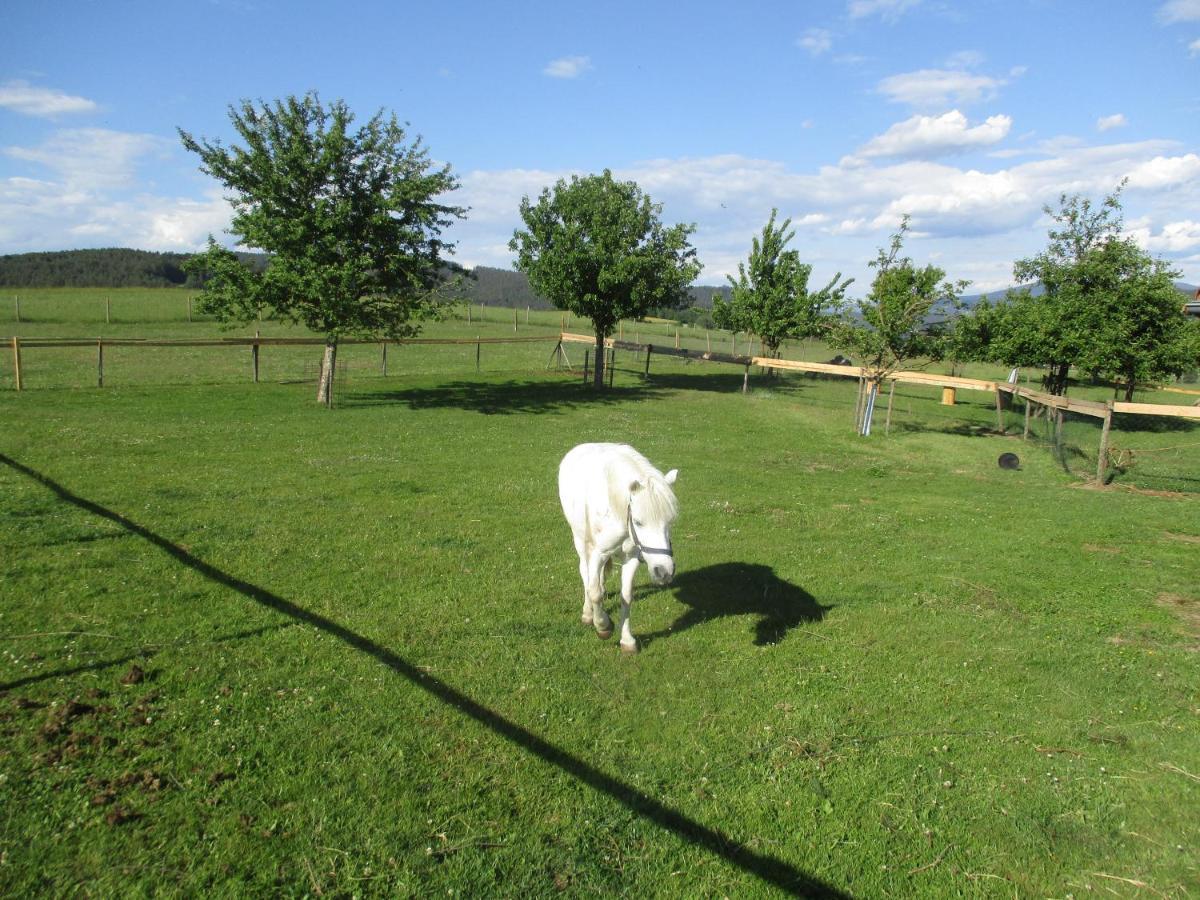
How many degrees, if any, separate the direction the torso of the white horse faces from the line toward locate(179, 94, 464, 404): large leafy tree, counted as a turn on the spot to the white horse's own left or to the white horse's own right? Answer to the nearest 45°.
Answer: approximately 180°

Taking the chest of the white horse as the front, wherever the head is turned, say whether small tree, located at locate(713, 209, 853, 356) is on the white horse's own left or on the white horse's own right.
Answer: on the white horse's own left

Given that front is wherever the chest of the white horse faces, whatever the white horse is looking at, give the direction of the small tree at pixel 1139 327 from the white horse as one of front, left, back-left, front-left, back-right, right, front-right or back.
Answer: left

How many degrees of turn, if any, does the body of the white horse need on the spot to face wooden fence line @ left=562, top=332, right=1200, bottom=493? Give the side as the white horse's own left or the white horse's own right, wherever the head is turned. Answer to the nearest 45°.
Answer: approximately 90° to the white horse's own left

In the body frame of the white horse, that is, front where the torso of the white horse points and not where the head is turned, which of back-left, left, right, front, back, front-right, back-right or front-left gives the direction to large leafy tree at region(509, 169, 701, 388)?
back-left

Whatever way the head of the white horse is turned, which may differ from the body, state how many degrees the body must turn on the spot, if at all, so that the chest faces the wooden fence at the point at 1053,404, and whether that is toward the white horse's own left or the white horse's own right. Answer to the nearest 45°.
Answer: approximately 90° to the white horse's own left

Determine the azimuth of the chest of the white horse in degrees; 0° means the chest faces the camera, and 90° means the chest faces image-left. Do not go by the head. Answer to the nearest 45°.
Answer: approximately 315°
